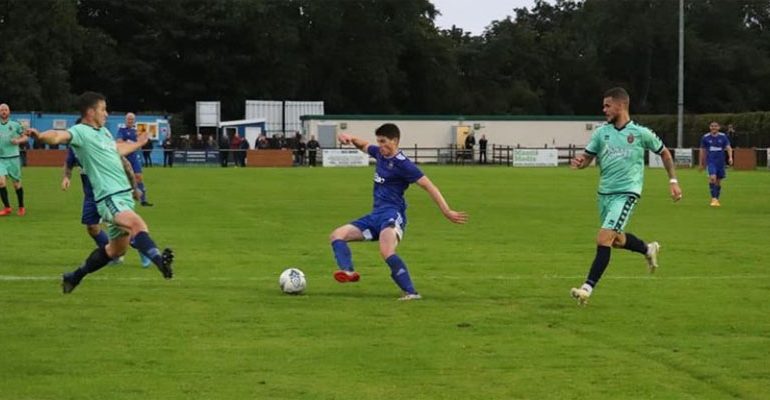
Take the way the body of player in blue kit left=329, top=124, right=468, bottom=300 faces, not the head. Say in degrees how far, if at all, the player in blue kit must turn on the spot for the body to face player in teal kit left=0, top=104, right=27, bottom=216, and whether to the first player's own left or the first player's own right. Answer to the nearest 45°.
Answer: approximately 90° to the first player's own right

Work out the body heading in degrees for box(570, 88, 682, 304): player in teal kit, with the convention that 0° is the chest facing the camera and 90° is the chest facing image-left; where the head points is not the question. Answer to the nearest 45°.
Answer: approximately 45°

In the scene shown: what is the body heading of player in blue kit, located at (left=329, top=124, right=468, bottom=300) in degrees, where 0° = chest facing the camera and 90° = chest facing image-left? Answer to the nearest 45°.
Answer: approximately 45°

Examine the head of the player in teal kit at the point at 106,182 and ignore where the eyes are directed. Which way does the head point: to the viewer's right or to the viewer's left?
to the viewer's right

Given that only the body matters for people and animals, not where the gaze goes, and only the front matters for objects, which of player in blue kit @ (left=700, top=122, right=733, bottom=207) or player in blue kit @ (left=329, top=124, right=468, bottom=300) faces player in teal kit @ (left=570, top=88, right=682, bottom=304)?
player in blue kit @ (left=700, top=122, right=733, bottom=207)

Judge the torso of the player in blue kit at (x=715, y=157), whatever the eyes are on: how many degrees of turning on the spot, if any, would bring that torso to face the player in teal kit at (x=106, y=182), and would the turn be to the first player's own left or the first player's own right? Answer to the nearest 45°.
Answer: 0° — they already face them

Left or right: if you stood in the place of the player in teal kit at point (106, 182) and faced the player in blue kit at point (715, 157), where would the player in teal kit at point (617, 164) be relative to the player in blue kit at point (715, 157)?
right

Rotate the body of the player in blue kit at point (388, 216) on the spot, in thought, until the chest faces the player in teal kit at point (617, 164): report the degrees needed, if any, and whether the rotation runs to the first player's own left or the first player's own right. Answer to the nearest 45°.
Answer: approximately 135° to the first player's own left

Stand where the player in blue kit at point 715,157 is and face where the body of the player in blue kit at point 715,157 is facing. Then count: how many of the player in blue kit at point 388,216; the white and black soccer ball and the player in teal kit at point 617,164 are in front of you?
3

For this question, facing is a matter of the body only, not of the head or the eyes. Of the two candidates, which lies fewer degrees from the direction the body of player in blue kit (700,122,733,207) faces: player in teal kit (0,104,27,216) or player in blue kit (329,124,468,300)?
the player in blue kit
